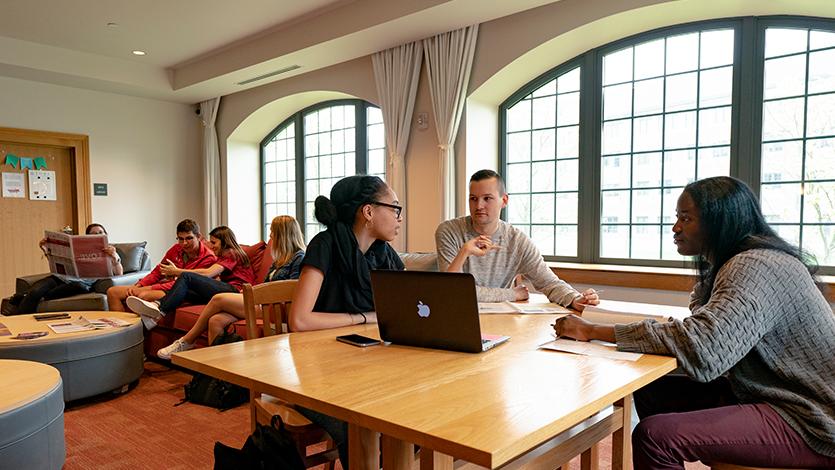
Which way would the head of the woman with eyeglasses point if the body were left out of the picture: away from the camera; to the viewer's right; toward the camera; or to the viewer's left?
to the viewer's right

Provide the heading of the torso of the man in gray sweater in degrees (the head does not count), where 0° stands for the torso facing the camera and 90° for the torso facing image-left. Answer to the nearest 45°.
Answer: approximately 0°

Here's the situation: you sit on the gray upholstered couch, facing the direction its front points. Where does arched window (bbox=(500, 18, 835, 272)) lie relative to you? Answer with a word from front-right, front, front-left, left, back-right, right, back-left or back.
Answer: left

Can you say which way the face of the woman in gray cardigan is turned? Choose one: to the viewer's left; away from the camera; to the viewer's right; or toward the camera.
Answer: to the viewer's left

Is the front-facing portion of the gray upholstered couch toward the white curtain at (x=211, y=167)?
no

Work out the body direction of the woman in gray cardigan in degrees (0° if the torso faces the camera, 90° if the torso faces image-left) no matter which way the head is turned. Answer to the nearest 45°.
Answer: approximately 90°

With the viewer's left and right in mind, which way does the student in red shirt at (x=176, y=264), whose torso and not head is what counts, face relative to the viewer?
facing the viewer and to the left of the viewer

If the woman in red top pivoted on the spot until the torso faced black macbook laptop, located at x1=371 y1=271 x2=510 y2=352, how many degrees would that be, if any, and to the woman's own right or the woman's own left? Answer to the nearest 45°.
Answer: approximately 90° to the woman's own left

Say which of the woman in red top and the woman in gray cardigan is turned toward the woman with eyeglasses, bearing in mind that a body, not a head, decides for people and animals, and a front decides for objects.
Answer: the woman in gray cardigan

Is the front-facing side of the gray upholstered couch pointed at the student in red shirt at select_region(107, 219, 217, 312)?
no

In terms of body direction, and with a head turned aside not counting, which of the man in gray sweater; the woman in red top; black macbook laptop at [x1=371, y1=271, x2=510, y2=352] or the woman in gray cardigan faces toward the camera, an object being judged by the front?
the man in gray sweater

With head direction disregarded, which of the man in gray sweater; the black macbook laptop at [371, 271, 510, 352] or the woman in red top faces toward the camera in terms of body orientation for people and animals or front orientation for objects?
the man in gray sweater

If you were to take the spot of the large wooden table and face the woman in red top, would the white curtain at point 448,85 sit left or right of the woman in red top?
right

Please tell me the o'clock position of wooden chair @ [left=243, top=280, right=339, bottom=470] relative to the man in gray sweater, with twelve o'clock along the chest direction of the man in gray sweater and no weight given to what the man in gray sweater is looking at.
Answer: The wooden chair is roughly at 1 o'clock from the man in gray sweater.

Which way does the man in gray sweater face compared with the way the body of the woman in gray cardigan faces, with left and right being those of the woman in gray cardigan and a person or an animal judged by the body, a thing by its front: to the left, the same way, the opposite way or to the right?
to the left
